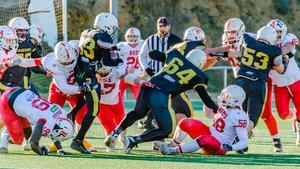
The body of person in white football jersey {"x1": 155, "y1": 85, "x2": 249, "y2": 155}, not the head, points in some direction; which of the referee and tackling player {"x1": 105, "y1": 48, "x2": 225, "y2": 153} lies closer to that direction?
the tackling player

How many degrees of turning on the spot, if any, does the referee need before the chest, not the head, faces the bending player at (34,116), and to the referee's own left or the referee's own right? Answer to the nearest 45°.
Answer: approximately 45° to the referee's own right

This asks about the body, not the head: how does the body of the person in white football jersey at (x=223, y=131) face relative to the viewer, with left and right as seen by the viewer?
facing the viewer and to the left of the viewer

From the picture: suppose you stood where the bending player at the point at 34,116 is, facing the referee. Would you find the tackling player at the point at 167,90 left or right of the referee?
right

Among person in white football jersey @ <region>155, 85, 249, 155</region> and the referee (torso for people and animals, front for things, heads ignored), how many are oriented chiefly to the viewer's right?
0

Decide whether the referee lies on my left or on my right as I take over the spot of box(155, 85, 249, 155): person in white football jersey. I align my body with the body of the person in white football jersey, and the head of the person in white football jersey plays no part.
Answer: on my right

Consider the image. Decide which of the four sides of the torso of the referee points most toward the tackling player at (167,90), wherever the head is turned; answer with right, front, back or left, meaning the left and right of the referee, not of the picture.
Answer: front

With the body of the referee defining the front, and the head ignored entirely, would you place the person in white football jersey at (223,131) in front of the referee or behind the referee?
in front

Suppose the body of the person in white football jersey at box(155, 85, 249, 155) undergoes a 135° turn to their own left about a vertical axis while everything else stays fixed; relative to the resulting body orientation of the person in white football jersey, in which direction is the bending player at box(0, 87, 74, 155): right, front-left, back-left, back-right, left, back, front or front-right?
back

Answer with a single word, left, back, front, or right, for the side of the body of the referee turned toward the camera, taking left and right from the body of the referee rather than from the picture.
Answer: front
